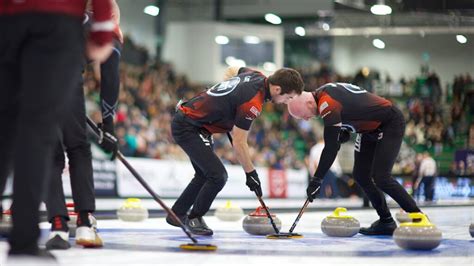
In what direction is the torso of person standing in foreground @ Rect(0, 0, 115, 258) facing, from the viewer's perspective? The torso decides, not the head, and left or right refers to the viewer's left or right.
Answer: facing away from the viewer and to the right of the viewer

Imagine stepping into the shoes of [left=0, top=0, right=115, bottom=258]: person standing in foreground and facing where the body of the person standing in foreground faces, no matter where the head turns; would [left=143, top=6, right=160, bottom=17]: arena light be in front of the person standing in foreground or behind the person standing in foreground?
in front

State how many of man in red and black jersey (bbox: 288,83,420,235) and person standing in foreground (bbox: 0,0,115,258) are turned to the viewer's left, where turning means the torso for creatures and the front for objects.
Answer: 1

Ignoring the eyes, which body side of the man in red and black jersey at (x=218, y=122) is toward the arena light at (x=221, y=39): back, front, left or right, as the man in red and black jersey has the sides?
left

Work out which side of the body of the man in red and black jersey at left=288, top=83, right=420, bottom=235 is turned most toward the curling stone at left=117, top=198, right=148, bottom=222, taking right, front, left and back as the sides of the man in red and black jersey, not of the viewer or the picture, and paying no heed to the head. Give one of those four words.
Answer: front

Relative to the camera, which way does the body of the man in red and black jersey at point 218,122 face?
to the viewer's right

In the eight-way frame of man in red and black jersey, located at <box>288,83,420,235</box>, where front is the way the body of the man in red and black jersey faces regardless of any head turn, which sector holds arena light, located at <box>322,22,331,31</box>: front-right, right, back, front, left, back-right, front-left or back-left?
right

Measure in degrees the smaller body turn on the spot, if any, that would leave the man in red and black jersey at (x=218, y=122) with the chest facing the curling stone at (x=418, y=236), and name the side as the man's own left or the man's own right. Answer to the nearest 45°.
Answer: approximately 45° to the man's own right

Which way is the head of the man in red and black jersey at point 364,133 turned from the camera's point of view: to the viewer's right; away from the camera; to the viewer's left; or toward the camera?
to the viewer's left

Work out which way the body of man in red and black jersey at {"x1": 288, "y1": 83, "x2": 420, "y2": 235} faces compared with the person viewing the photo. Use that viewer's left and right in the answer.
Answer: facing to the left of the viewer

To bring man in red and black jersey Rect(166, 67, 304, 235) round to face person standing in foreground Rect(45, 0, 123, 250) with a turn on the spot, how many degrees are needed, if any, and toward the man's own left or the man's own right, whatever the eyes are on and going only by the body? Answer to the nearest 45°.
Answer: approximately 135° to the man's own right

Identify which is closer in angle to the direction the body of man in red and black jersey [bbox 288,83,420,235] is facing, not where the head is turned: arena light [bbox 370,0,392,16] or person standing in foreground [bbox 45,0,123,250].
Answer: the person standing in foreground
